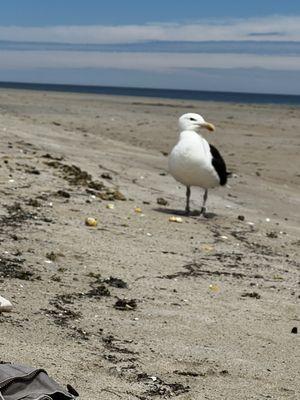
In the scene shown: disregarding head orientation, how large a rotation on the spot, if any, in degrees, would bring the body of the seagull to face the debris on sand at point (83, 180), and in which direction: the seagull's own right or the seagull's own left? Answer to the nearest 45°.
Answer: approximately 45° to the seagull's own right

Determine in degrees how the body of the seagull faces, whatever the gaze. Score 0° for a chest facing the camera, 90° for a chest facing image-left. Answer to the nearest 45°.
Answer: approximately 45°

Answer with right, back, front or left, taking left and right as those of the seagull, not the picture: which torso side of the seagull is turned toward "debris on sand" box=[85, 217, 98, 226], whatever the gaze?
front

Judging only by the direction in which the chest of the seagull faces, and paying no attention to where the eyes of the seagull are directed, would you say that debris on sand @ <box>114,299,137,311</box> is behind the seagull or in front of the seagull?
in front

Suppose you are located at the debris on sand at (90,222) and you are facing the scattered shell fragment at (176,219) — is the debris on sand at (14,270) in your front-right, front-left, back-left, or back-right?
back-right

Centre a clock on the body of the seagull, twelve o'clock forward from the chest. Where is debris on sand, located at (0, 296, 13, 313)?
The debris on sand is roughly at 11 o'clock from the seagull.

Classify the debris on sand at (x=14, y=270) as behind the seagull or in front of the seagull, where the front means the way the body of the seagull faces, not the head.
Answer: in front

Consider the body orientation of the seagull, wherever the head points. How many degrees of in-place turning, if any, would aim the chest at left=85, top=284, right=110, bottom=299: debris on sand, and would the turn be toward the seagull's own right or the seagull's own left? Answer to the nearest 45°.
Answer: approximately 45° to the seagull's own left

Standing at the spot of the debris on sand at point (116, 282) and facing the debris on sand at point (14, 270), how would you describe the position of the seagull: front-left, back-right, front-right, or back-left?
back-right
